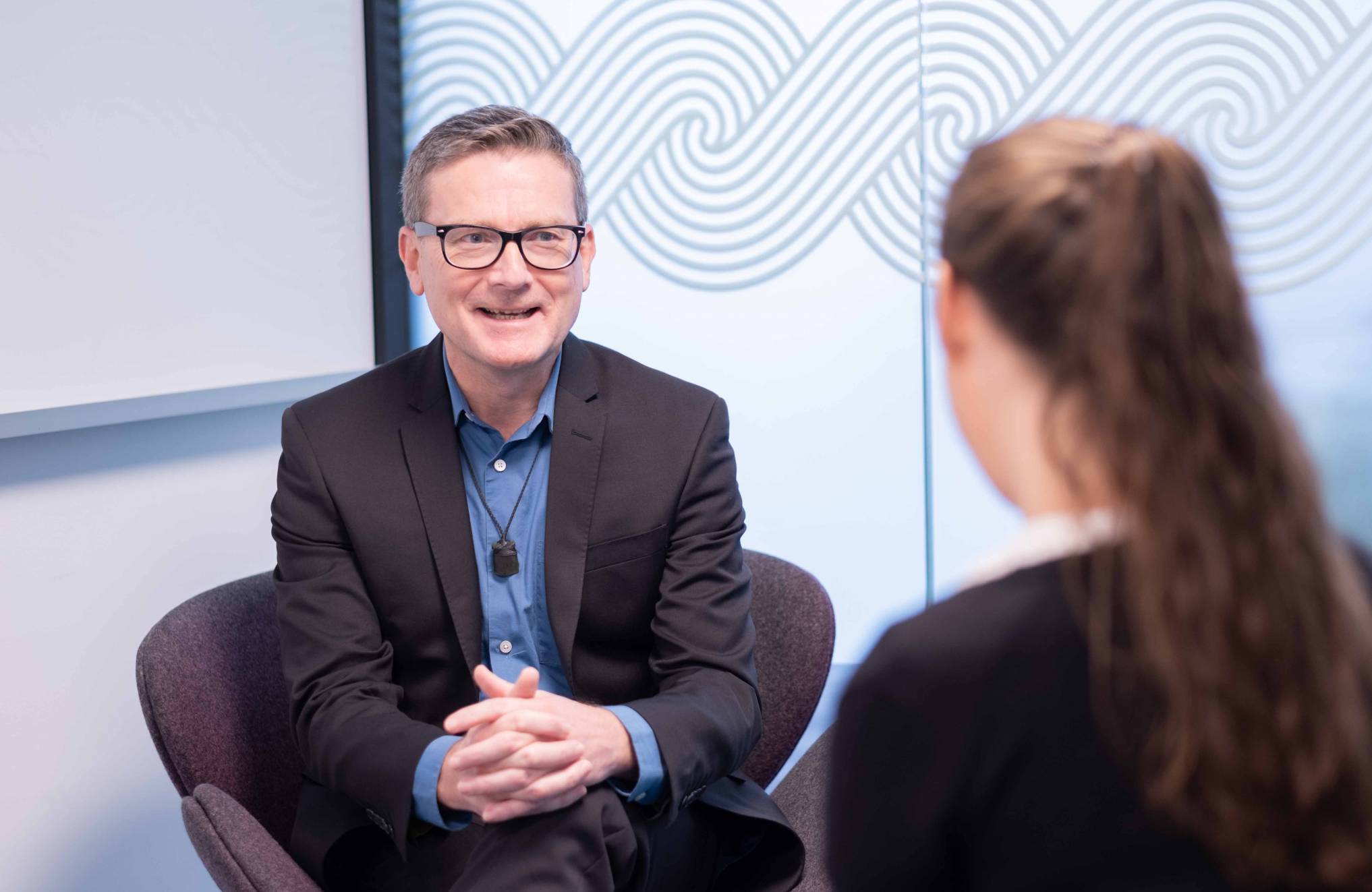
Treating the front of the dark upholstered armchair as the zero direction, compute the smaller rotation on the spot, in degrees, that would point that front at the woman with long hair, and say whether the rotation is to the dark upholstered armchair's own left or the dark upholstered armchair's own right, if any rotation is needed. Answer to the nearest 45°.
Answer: approximately 45° to the dark upholstered armchair's own left

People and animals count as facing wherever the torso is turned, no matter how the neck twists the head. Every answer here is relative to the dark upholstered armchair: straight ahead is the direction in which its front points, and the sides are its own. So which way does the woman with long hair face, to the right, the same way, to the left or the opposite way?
the opposite way

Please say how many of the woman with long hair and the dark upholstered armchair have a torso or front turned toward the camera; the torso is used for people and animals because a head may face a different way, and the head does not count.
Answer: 1

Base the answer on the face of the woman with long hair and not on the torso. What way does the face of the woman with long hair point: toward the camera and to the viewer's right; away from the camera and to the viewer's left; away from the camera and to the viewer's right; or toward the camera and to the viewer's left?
away from the camera and to the viewer's left

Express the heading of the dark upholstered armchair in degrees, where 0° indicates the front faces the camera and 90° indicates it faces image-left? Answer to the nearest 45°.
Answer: approximately 0°

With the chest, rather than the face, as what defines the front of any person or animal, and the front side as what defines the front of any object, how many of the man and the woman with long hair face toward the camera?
1

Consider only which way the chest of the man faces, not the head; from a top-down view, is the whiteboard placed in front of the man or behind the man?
behind

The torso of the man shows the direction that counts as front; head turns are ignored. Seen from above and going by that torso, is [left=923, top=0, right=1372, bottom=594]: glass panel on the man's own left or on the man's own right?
on the man's own left

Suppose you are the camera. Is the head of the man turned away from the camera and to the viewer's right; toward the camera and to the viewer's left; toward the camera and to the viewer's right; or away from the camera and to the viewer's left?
toward the camera and to the viewer's right

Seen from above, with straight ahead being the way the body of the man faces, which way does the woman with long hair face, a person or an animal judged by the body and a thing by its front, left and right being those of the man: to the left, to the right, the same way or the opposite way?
the opposite way

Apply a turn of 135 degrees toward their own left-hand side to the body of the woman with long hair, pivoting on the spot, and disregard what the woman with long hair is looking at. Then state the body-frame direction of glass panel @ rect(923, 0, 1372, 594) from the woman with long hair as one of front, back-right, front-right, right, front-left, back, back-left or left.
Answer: back

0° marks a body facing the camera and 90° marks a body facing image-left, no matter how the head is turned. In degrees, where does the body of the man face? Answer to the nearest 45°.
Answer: approximately 0°

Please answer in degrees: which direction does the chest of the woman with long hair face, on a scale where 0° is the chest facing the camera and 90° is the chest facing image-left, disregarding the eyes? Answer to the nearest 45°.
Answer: approximately 135°
